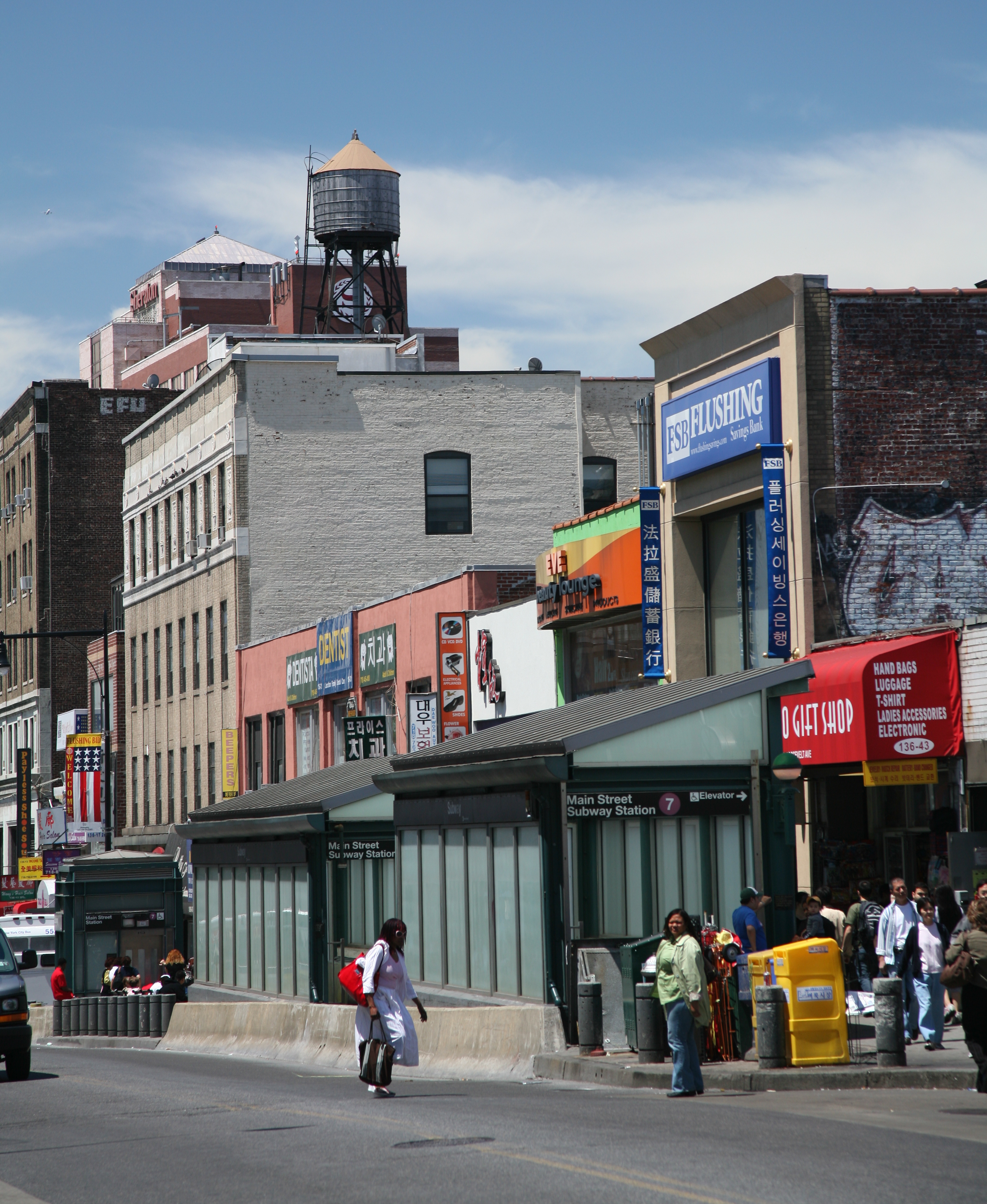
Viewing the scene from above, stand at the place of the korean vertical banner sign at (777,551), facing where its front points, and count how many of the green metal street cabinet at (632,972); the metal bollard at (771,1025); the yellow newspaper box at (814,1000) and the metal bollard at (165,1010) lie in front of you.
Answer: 3

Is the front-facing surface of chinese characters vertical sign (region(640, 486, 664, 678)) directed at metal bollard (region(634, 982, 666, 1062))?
yes

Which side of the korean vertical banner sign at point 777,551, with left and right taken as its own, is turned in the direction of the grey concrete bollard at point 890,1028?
front
